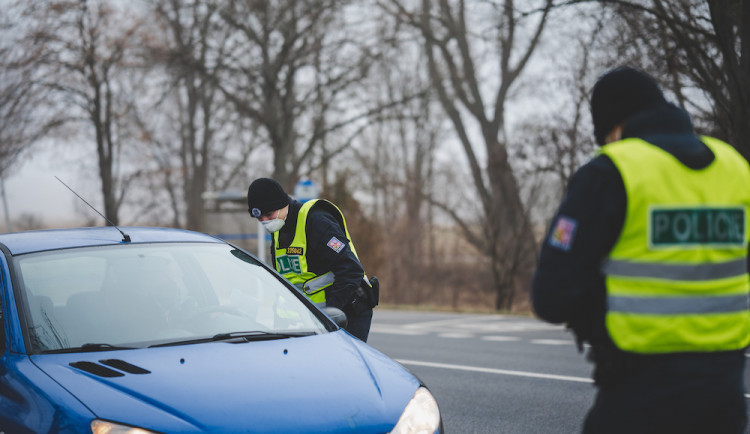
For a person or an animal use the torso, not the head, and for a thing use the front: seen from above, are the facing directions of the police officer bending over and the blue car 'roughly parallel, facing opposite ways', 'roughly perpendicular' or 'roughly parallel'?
roughly perpendicular

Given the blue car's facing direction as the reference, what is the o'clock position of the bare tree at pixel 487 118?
The bare tree is roughly at 8 o'clock from the blue car.

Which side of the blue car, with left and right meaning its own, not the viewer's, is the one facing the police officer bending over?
left

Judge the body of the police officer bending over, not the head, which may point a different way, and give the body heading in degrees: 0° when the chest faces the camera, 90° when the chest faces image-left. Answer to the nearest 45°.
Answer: approximately 45°

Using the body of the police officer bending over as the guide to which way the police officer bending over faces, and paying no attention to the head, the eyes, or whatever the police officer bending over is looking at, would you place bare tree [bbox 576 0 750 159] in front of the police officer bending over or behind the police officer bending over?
behind

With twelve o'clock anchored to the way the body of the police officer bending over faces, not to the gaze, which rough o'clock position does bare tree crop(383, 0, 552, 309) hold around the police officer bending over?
The bare tree is roughly at 5 o'clock from the police officer bending over.

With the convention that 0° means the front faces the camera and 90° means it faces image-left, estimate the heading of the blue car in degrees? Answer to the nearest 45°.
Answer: approximately 315°

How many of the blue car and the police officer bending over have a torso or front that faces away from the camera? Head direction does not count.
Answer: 0

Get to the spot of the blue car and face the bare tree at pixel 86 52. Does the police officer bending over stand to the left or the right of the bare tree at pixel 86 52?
right

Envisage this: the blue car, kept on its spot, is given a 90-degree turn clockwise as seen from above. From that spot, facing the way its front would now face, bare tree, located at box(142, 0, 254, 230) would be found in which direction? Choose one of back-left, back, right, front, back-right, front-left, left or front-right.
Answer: back-right

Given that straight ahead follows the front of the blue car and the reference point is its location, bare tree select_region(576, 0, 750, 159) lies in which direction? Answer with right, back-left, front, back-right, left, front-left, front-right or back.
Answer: left
